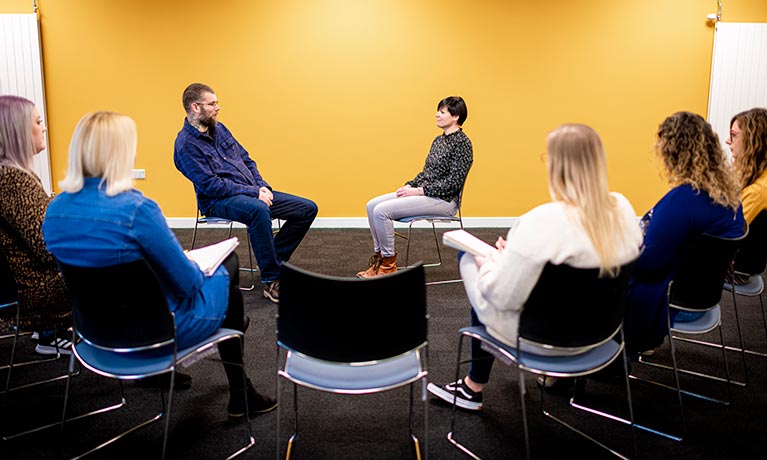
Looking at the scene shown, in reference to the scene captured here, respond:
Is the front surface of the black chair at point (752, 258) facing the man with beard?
yes

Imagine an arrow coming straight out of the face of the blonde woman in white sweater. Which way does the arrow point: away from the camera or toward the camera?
away from the camera

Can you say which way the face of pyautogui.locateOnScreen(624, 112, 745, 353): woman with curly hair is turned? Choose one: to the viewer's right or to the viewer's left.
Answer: to the viewer's left

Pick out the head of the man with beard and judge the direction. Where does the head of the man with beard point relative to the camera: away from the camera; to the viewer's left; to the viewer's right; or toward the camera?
to the viewer's right

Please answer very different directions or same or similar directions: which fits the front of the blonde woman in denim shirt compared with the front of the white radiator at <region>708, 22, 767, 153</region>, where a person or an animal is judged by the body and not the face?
very different directions

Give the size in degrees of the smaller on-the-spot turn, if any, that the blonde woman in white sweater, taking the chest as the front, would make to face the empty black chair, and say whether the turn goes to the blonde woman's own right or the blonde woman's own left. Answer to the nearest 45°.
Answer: approximately 90° to the blonde woman's own left

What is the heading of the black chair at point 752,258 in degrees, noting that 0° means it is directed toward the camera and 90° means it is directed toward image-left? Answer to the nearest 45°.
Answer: approximately 90°

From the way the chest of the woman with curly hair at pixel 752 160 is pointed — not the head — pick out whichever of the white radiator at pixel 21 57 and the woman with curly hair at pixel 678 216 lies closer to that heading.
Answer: the white radiator

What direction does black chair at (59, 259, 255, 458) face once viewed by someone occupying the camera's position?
facing away from the viewer and to the right of the viewer

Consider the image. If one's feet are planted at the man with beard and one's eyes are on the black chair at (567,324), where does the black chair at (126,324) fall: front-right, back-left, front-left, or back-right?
front-right

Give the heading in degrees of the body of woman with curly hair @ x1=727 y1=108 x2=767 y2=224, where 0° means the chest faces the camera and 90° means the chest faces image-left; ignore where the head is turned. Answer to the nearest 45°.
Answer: approximately 90°

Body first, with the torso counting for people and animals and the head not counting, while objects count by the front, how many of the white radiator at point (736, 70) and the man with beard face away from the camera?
0

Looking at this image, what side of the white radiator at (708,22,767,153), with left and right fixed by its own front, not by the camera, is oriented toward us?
front

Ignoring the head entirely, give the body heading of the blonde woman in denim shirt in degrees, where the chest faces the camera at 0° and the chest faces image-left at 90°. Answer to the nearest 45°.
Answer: approximately 225°

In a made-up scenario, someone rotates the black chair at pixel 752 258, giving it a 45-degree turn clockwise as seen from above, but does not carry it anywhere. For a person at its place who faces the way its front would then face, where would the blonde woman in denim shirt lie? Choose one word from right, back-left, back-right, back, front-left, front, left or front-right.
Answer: left
